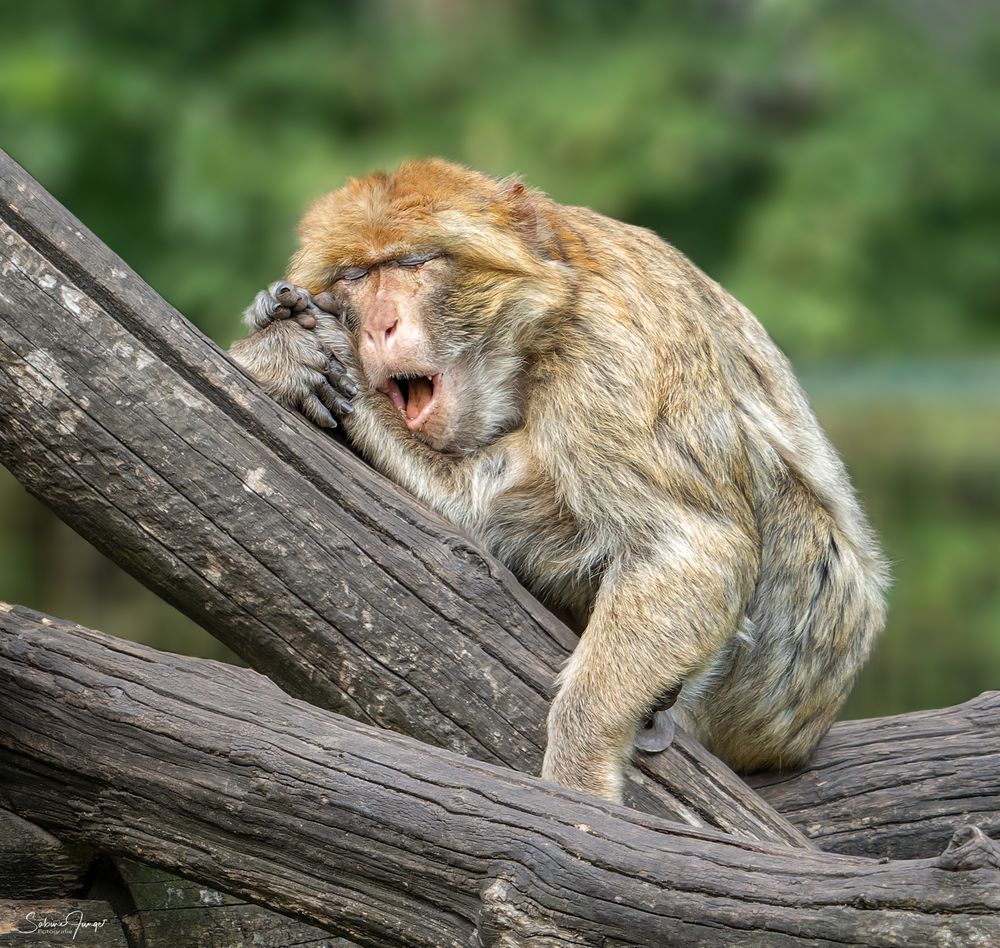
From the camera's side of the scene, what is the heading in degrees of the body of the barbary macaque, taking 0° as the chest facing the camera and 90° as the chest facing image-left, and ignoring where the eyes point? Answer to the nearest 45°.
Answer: approximately 45°
